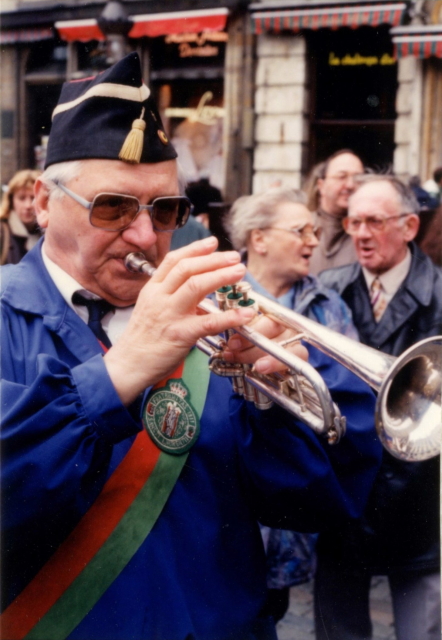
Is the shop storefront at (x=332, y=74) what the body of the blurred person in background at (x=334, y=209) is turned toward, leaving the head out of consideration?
no

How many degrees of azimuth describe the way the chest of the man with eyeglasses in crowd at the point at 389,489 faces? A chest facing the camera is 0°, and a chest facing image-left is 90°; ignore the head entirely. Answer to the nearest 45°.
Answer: approximately 45°

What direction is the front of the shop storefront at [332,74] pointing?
toward the camera

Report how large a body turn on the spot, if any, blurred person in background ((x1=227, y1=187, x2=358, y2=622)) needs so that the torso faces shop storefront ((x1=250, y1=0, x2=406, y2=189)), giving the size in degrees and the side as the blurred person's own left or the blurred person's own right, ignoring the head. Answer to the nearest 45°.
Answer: approximately 135° to the blurred person's own left

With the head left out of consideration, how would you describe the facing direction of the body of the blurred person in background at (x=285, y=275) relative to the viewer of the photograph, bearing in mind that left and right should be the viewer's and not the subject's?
facing the viewer and to the right of the viewer

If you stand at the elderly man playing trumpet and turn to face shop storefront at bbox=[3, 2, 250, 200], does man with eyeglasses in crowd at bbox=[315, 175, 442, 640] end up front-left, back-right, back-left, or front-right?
front-right

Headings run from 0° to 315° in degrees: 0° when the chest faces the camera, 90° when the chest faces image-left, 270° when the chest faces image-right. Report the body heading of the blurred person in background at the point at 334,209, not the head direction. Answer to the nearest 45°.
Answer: approximately 315°

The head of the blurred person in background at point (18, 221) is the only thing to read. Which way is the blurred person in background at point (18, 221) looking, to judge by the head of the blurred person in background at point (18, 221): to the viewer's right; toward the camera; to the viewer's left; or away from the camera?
toward the camera

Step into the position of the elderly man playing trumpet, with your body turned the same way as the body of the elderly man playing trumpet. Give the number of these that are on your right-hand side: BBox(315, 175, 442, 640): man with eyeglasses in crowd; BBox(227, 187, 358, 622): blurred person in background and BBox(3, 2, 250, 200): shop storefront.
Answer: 0

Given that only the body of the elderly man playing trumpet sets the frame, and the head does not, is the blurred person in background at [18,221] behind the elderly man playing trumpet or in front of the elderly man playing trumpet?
behind

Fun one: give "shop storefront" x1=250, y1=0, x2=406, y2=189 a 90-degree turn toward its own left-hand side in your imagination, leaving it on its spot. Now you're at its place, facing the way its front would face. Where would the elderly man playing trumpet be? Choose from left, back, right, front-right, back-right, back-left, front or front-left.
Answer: right

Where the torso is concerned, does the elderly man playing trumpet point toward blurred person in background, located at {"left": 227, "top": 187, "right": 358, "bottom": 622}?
no
